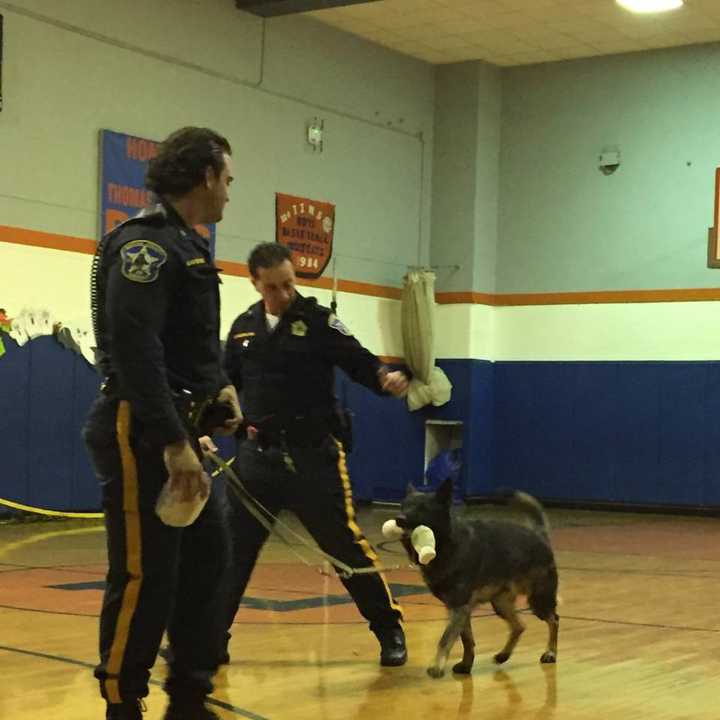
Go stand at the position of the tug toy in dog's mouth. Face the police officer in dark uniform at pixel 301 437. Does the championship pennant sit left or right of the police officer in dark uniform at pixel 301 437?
right

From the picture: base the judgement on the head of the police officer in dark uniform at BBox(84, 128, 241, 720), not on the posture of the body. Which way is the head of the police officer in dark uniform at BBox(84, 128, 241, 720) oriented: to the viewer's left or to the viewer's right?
to the viewer's right

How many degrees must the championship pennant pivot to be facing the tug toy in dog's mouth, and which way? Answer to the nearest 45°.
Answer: approximately 45° to its right

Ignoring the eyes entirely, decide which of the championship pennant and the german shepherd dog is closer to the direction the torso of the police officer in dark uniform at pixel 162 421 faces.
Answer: the german shepherd dog

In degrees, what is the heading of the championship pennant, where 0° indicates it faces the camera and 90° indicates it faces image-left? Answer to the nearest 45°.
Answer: approximately 315°

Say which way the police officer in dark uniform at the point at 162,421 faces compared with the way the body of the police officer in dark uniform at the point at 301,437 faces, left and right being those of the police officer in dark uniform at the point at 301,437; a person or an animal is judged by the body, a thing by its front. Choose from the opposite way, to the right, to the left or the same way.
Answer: to the left

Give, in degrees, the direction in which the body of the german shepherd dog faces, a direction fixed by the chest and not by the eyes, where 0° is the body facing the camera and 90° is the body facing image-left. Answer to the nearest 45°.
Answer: approximately 45°

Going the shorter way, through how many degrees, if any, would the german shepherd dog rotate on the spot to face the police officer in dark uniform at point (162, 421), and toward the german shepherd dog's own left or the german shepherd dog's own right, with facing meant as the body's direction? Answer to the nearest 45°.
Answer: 0° — it already faces them

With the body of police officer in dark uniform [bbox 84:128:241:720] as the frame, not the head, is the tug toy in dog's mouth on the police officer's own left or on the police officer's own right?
on the police officer's own left

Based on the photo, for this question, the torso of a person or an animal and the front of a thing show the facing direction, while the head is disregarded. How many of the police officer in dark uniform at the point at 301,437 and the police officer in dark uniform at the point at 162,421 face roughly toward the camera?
1

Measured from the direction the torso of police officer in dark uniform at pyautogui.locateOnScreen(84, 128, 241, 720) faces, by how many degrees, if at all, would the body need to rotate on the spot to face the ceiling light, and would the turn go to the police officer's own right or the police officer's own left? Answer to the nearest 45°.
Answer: approximately 45° to the police officer's own left

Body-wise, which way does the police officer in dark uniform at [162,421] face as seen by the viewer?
to the viewer's right
